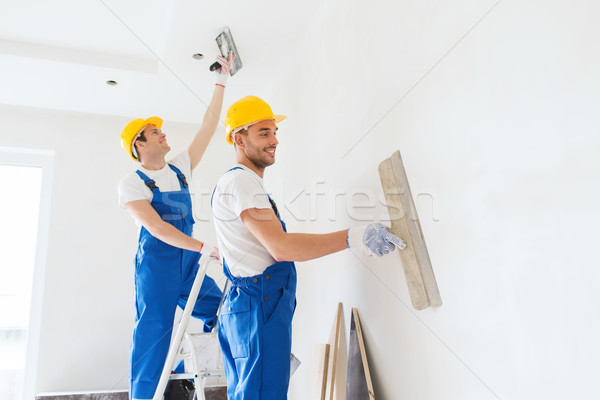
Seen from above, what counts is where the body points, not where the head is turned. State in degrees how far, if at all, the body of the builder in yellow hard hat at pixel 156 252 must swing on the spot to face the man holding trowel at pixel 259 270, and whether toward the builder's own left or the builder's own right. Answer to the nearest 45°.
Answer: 0° — they already face them

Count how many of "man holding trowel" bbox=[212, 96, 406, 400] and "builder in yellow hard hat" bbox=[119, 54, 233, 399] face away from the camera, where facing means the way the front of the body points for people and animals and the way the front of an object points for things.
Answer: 0

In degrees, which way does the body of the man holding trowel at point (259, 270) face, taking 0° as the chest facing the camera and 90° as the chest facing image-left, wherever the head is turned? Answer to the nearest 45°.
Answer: approximately 270°

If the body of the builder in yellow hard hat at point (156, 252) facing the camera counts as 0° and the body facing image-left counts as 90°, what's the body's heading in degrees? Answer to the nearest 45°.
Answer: approximately 315°

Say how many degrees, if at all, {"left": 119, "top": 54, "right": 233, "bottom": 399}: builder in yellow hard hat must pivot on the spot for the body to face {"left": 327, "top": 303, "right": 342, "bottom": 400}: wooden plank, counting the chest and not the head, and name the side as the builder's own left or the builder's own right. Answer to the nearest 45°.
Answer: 0° — they already face it

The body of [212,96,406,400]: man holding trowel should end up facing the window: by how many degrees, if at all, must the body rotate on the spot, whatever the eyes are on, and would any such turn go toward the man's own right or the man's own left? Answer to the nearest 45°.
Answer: approximately 135° to the man's own left

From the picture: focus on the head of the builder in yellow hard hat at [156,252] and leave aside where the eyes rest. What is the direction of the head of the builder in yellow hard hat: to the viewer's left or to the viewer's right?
to the viewer's right

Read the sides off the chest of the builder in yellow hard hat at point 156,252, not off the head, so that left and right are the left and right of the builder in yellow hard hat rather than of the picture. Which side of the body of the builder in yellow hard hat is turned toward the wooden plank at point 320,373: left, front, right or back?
front

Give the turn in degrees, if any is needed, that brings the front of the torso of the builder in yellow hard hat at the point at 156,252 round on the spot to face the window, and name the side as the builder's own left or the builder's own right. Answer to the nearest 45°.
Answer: approximately 180°
